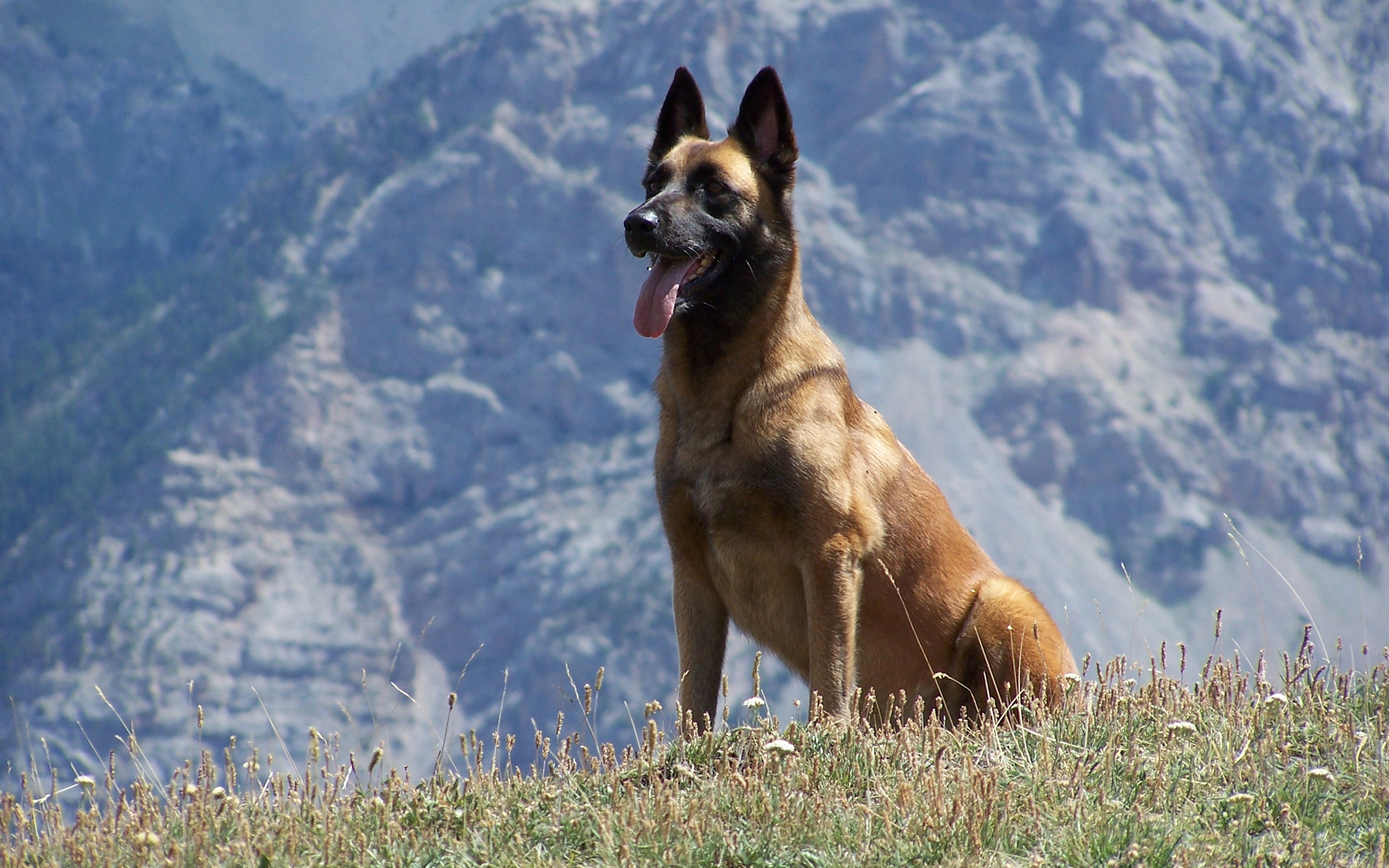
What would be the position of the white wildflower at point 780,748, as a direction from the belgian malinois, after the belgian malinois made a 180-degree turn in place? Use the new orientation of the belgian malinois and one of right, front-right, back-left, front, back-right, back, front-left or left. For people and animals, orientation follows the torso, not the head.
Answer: back-right

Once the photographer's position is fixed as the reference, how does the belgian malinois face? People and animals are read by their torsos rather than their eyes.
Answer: facing the viewer and to the left of the viewer
